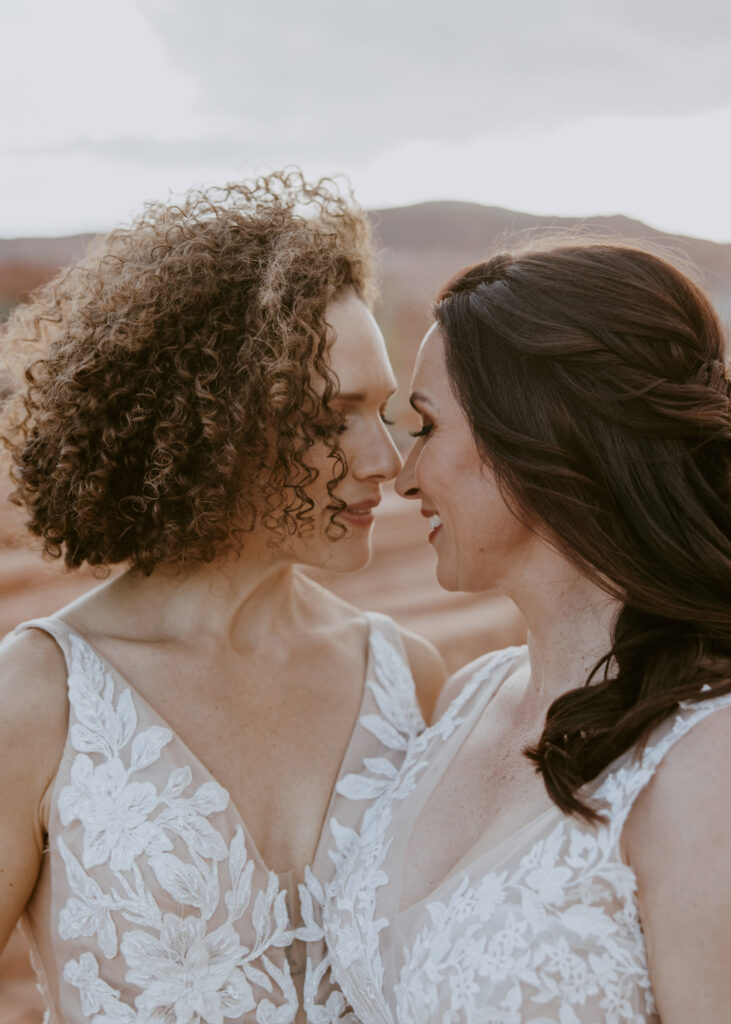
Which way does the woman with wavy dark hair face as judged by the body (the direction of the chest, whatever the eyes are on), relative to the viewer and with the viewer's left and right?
facing the viewer and to the left of the viewer

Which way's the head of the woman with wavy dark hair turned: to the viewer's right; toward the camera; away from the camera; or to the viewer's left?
to the viewer's left

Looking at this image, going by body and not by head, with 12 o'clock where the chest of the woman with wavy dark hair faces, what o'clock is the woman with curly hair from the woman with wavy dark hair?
The woman with curly hair is roughly at 2 o'clock from the woman with wavy dark hair.

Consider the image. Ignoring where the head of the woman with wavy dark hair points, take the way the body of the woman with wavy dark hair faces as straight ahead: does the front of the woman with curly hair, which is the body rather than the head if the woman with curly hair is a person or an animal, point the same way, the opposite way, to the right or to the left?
to the left

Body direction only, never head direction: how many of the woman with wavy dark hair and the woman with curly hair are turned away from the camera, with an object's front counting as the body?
0

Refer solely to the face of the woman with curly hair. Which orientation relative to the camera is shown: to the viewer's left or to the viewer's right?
to the viewer's right
